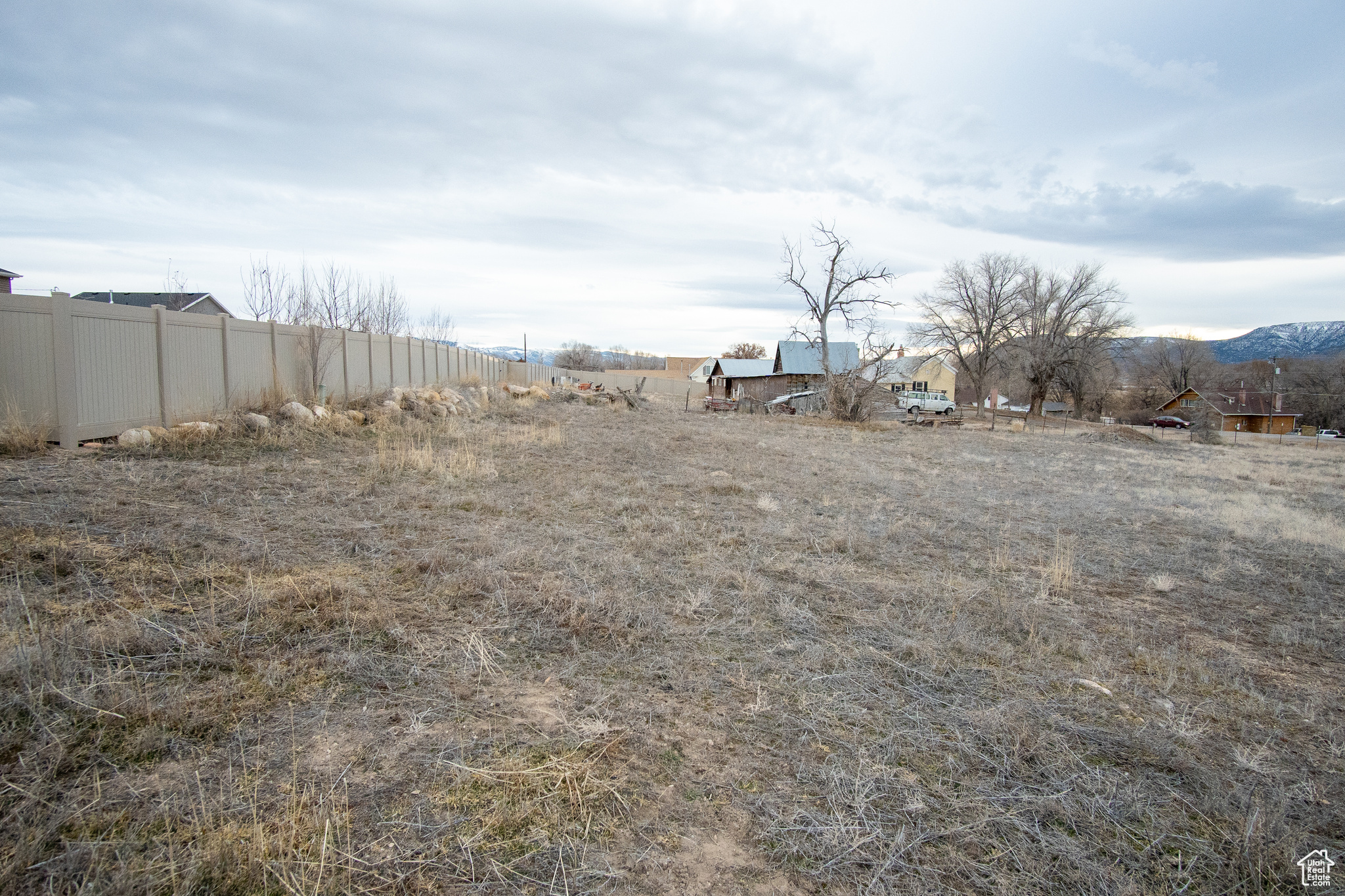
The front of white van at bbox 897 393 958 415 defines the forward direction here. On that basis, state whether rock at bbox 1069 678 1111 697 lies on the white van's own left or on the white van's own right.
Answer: on the white van's own right

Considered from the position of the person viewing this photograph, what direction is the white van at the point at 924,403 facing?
facing to the right of the viewer

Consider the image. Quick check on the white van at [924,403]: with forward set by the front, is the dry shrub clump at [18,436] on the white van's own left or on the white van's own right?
on the white van's own right

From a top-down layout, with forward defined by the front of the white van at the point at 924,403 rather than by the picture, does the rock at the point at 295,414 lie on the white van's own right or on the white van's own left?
on the white van's own right

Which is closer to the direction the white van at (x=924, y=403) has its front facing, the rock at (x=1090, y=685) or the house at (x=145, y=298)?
the rock

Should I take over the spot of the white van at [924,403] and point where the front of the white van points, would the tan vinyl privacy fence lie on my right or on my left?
on my right

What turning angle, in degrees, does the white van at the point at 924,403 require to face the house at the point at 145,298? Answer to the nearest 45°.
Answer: approximately 135° to its right
